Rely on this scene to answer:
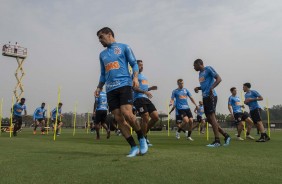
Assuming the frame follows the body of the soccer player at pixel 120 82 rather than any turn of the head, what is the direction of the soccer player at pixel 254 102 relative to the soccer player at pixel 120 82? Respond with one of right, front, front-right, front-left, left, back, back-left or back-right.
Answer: back

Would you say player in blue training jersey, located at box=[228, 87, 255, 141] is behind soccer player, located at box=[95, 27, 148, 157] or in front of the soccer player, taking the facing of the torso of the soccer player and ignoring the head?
behind

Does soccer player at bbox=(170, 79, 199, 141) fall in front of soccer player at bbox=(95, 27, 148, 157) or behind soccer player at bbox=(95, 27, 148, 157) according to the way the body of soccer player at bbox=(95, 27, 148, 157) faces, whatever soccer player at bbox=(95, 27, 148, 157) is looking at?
behind

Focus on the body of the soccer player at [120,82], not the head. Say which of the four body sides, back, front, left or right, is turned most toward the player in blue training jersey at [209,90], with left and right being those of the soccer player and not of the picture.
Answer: back

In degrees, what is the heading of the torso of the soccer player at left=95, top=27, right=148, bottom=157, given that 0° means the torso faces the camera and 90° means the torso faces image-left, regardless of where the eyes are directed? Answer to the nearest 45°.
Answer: approximately 45°

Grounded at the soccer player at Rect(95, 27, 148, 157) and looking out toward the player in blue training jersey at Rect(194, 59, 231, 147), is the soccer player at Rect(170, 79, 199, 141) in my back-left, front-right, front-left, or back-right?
front-left
